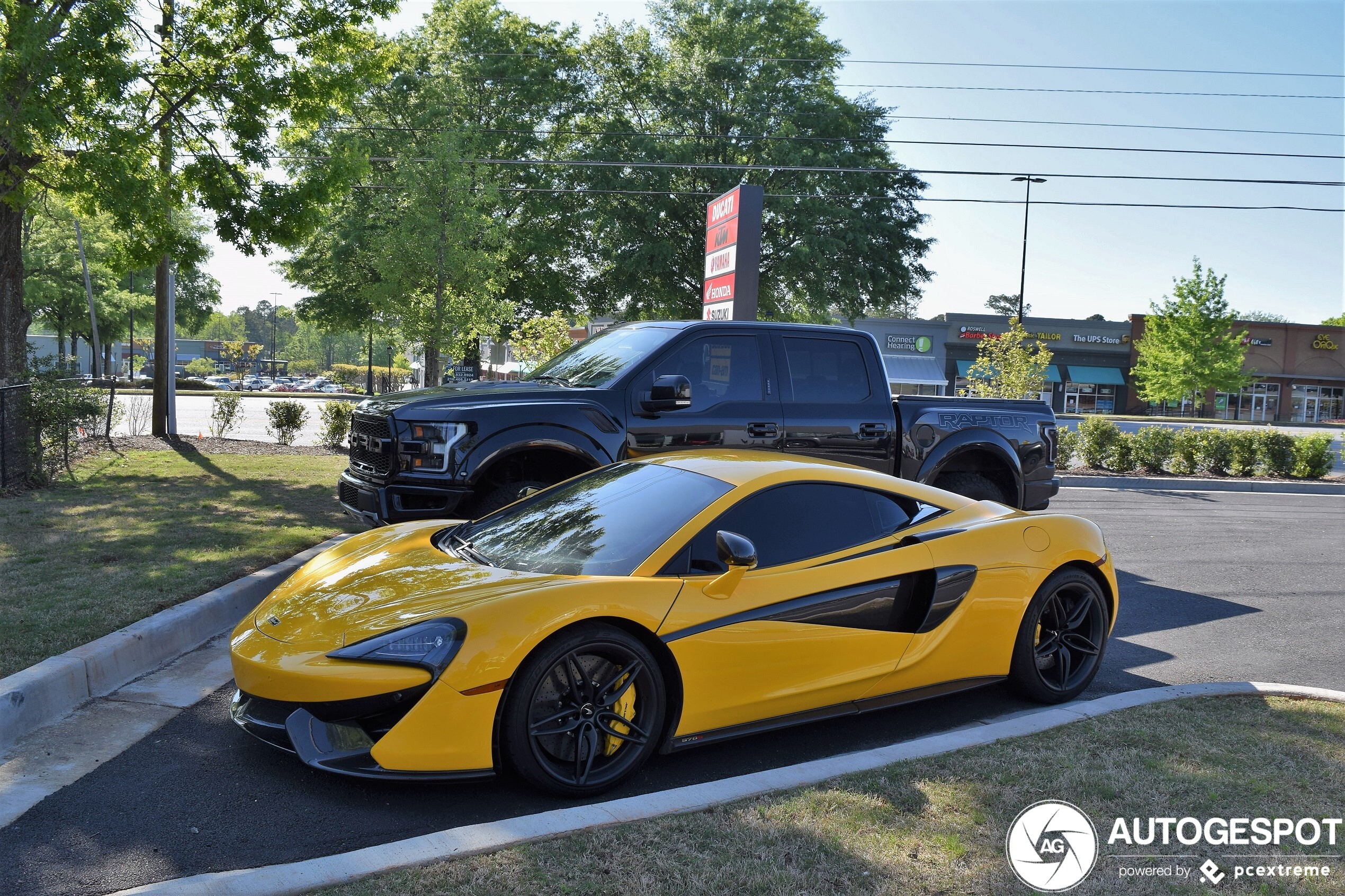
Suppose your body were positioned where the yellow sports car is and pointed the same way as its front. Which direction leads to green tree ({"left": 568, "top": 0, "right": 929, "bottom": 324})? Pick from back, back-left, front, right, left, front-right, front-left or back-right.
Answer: back-right

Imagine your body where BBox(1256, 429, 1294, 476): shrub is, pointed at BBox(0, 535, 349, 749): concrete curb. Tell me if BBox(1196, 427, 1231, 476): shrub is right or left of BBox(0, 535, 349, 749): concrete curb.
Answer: right

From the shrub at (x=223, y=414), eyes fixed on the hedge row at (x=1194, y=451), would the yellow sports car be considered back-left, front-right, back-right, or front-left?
front-right

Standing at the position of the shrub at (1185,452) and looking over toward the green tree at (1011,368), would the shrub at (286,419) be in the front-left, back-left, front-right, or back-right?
front-left

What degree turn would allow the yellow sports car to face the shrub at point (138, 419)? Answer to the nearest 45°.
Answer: approximately 90° to its right

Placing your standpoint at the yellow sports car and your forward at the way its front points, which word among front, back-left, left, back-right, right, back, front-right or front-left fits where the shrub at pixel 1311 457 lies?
back

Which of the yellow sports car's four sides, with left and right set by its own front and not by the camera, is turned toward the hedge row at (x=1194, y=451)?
back

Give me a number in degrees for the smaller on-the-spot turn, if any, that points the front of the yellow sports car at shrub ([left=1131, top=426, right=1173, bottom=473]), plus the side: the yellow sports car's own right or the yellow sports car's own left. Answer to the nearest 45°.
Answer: approximately 180°

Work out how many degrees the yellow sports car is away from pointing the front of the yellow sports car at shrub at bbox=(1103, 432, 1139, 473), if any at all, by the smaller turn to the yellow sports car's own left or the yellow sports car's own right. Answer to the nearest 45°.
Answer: approximately 180°

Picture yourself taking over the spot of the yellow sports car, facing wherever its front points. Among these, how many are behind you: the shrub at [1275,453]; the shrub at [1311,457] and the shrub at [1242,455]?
3

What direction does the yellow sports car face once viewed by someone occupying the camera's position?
facing the viewer and to the left of the viewer

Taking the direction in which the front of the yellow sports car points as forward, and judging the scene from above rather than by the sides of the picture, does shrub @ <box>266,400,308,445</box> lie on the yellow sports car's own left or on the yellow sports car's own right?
on the yellow sports car's own right

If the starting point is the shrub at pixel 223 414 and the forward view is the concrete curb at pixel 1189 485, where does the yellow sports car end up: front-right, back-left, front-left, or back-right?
front-right

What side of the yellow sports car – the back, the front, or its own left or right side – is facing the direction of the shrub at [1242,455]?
back
